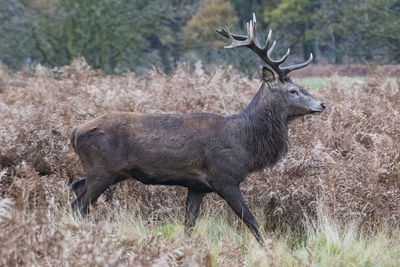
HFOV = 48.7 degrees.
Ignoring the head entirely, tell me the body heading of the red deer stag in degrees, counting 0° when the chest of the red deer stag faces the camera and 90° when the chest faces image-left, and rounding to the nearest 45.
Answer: approximately 270°

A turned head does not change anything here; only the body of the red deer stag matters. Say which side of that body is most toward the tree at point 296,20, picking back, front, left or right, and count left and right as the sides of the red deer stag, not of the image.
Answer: left

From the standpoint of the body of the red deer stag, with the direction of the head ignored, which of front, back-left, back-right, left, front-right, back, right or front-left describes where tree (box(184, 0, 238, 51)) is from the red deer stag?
left
